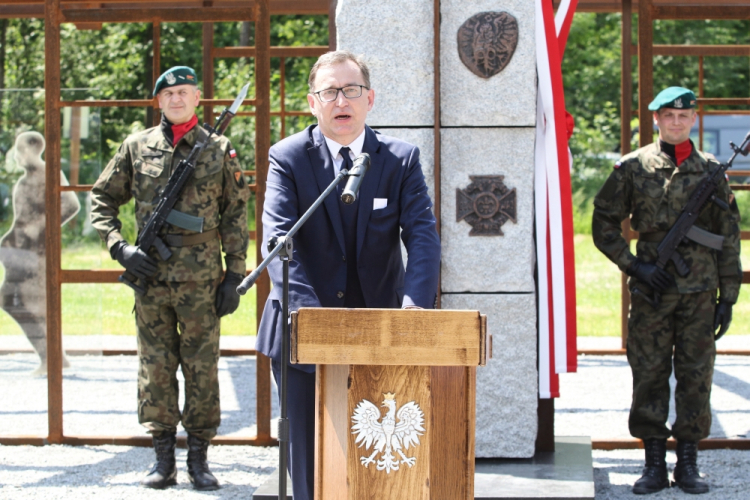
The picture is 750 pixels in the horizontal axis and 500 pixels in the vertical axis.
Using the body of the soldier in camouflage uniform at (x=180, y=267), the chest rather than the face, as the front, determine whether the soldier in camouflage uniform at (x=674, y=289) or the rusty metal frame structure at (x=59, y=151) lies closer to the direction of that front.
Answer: the soldier in camouflage uniform

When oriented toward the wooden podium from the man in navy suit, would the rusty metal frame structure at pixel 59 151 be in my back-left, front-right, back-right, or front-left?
back-right

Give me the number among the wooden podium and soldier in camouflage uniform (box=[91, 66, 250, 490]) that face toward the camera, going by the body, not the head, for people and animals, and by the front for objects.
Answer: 2

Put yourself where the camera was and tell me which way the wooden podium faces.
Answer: facing the viewer

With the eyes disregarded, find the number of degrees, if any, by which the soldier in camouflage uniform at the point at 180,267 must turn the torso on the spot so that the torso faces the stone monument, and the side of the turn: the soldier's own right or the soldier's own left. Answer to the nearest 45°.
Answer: approximately 90° to the soldier's own left

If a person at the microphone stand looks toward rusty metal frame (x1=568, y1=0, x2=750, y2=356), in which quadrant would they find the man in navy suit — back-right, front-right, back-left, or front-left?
front-left

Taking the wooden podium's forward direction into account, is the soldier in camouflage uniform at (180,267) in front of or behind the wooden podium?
behind

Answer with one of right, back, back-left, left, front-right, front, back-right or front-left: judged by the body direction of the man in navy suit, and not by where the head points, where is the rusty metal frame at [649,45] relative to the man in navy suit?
back-left

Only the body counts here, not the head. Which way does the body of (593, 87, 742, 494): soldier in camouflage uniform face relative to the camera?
toward the camera

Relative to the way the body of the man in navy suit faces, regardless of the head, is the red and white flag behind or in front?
behind

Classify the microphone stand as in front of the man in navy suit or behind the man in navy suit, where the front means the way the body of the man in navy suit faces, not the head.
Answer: in front

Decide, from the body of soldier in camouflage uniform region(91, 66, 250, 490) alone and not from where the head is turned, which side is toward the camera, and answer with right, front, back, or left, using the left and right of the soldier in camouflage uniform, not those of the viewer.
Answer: front
